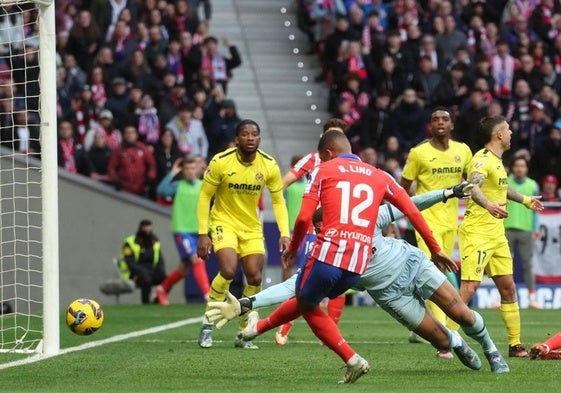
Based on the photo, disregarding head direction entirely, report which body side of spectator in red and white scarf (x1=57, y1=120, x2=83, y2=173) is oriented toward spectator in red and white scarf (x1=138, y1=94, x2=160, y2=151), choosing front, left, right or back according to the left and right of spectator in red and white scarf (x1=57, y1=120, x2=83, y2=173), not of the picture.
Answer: left

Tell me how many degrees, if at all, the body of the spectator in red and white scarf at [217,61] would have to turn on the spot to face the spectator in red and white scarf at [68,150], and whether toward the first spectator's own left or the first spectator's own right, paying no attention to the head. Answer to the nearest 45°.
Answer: approximately 45° to the first spectator's own right

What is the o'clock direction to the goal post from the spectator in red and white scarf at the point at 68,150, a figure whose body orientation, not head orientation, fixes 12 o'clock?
The goal post is roughly at 12 o'clock from the spectator in red and white scarf.

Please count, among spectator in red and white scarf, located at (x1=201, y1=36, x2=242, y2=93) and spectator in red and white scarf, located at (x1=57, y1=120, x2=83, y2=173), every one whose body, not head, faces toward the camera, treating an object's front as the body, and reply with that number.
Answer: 2

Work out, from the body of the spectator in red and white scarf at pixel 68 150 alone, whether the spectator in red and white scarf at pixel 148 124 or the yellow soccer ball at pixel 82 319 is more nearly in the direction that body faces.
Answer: the yellow soccer ball

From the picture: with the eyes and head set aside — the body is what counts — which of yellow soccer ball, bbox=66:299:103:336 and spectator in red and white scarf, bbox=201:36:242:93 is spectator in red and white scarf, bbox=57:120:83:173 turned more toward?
the yellow soccer ball

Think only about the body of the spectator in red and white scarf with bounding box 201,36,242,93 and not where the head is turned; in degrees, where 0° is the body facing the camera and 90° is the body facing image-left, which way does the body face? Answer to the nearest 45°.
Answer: approximately 0°
